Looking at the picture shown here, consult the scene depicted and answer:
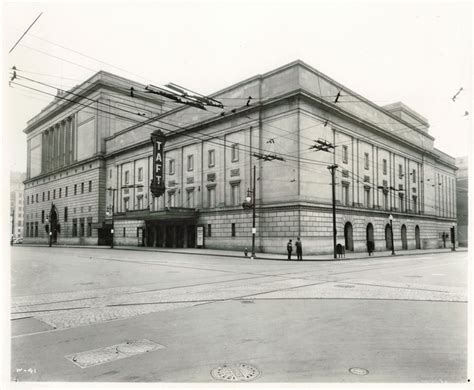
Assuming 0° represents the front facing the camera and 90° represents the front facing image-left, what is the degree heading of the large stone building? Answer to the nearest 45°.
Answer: approximately 45°

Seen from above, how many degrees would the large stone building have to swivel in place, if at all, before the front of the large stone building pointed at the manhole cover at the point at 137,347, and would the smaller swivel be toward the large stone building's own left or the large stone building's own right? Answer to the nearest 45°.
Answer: approximately 45° to the large stone building's own left

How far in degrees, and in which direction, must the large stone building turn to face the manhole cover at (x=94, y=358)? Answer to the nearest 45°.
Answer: approximately 45° to its left

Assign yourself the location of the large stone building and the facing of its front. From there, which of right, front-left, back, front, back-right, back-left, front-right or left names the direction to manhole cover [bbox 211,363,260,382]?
front-left

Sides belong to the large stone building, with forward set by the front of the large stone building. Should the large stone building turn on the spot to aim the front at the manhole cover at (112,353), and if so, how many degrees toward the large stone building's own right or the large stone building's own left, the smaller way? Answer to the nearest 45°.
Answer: approximately 45° to the large stone building's own left
